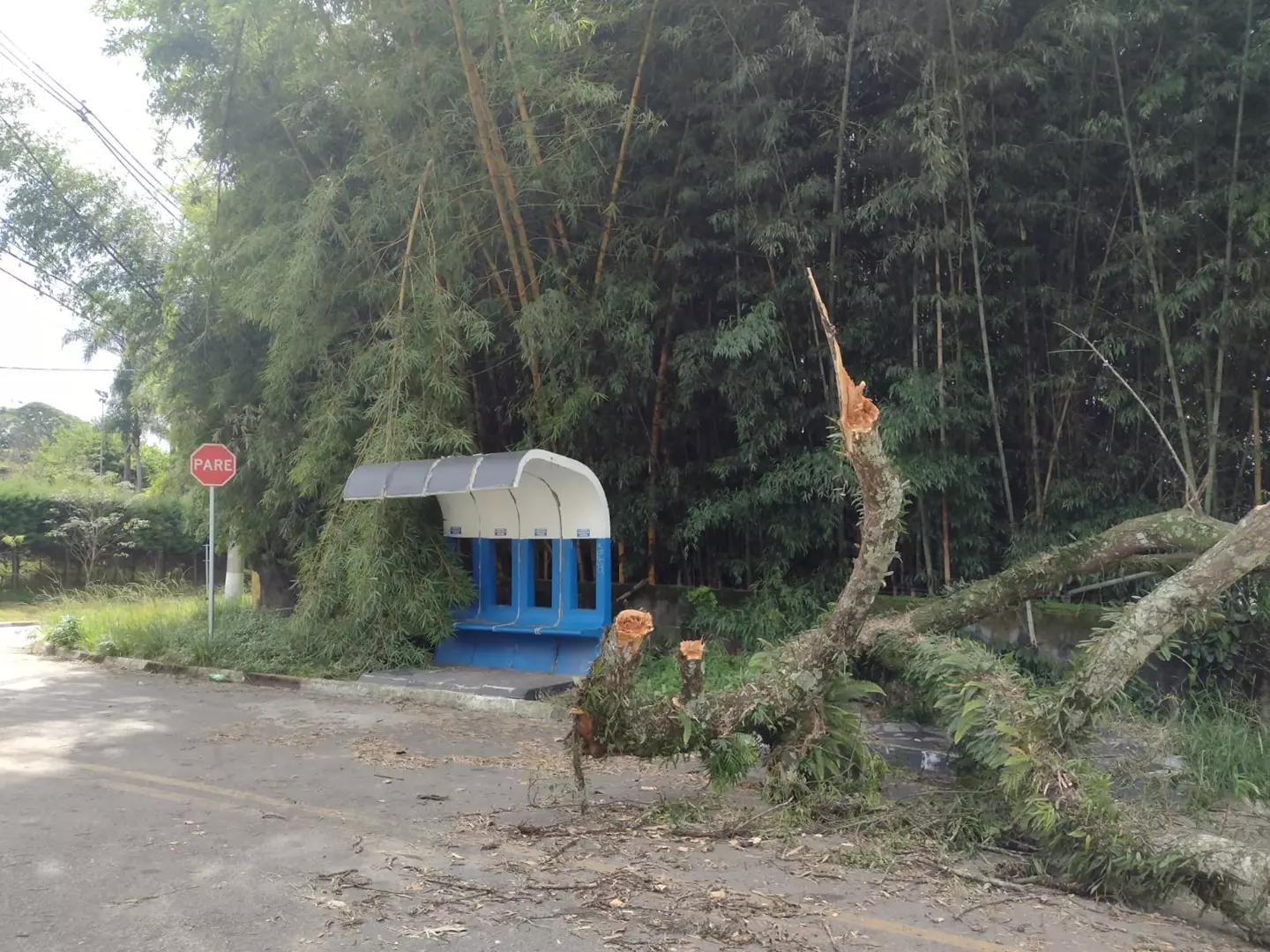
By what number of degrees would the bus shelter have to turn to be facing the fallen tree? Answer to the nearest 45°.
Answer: approximately 45° to its left

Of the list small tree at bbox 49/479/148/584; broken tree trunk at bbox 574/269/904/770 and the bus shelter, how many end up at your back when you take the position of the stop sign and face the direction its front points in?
1

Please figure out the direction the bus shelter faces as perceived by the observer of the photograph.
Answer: facing the viewer and to the left of the viewer

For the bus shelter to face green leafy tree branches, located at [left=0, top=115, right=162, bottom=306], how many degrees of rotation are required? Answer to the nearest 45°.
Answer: approximately 90° to its right

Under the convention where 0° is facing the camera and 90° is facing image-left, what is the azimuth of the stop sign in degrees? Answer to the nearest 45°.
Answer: approximately 0°

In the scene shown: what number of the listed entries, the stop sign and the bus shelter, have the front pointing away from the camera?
0

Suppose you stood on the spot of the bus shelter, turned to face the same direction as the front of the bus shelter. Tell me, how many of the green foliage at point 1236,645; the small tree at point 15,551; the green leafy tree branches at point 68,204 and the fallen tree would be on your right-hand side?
2

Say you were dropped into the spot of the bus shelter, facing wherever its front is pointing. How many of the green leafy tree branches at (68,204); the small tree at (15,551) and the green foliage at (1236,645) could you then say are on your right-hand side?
2

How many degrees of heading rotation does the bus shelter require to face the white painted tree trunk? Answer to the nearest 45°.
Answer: approximately 90° to its right

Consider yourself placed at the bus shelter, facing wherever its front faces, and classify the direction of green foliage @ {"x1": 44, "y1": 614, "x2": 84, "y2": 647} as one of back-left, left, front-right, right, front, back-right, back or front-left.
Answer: right

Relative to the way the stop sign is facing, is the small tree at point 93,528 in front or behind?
behind
